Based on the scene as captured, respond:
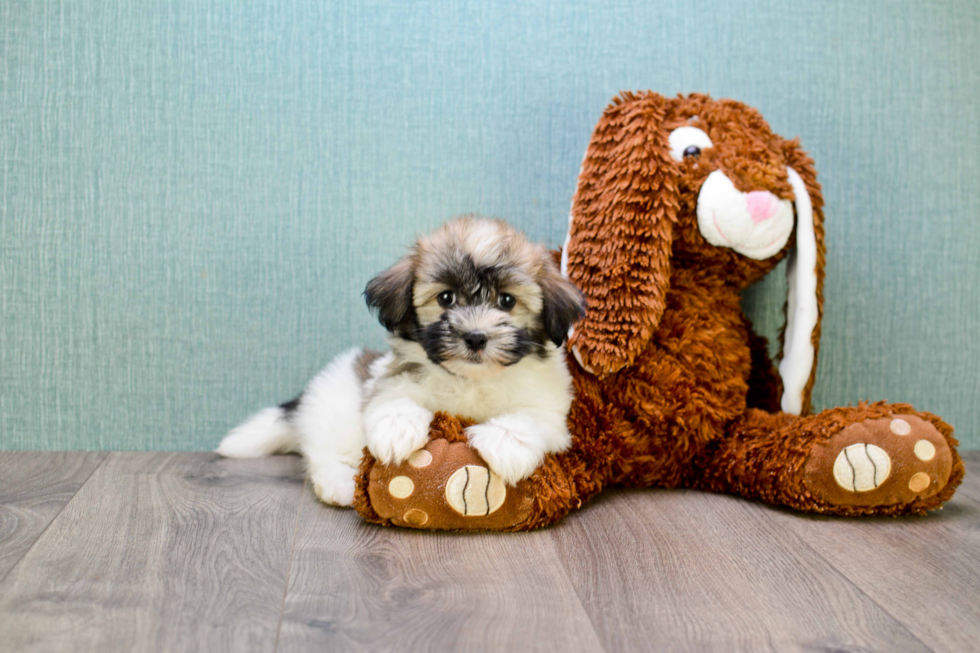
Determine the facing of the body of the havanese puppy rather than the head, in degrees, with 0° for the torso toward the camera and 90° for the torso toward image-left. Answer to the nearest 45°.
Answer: approximately 315°

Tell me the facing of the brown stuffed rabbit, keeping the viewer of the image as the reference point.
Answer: facing the viewer and to the right of the viewer
